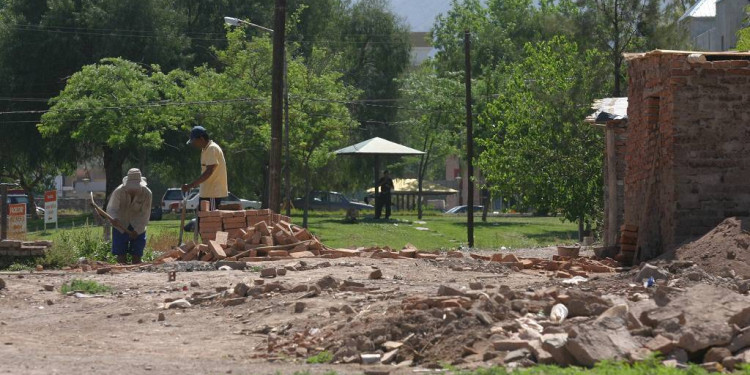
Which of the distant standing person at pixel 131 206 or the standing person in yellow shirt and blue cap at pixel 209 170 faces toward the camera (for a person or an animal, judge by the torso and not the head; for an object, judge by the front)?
the distant standing person at pixel 131 206

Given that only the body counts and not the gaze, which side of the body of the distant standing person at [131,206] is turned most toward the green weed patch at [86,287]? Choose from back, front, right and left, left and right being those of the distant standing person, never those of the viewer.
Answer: front

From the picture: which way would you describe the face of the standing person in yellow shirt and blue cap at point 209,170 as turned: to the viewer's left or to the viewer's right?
to the viewer's left

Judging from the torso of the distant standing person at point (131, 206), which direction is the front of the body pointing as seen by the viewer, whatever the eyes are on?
toward the camera

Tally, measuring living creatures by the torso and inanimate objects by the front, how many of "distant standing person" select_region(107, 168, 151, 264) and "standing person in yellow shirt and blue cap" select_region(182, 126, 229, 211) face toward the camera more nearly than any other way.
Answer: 1

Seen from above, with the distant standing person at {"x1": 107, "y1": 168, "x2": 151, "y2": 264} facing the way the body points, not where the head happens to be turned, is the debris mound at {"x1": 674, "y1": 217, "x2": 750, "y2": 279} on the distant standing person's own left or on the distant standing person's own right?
on the distant standing person's own left

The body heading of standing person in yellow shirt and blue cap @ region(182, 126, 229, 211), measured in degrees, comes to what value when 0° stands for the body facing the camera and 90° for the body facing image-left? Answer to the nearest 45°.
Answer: approximately 90°

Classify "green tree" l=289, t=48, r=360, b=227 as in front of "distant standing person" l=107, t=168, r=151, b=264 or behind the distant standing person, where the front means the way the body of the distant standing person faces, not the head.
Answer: behind

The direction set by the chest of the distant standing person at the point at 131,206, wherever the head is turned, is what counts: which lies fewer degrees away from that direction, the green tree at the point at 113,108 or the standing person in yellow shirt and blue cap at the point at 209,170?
the standing person in yellow shirt and blue cap

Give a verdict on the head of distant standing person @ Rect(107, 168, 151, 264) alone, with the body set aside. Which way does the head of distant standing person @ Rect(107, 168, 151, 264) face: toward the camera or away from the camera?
toward the camera

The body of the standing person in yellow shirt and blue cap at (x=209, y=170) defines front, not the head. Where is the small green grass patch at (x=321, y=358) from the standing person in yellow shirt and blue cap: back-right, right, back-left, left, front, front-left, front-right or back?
left

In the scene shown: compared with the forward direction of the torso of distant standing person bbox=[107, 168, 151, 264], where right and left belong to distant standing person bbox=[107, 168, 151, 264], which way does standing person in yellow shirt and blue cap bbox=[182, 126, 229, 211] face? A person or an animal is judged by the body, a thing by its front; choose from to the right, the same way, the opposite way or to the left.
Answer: to the right
